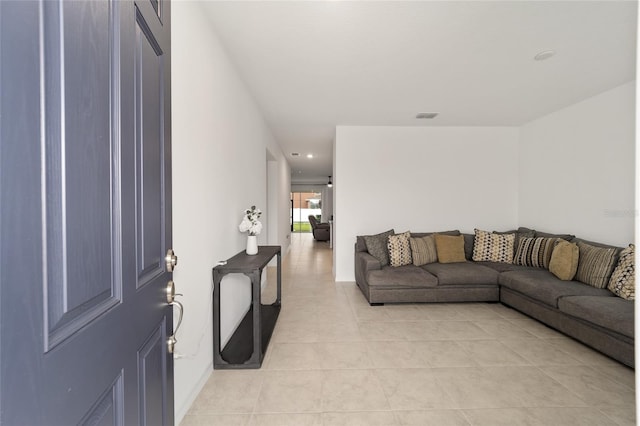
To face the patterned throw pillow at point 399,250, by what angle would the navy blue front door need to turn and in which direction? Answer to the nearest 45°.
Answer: approximately 90° to its left

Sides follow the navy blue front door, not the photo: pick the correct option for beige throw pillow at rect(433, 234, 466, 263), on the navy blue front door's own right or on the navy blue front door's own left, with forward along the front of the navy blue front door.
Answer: on the navy blue front door's own left

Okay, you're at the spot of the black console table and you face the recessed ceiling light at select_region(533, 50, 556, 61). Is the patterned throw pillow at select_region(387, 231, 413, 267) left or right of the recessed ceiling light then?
left

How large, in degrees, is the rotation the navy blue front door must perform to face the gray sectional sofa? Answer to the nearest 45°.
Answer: approximately 45° to its left

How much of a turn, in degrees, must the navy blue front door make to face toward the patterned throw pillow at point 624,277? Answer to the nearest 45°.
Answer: approximately 45° to its left

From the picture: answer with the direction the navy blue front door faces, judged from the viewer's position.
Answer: facing the viewer and to the right of the viewer

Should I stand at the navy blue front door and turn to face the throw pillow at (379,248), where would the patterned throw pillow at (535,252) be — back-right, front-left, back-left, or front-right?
front-right

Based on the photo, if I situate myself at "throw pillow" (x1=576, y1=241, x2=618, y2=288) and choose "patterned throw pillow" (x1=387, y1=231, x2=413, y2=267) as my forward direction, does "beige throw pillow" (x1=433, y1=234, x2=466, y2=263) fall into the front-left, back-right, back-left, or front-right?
front-right
